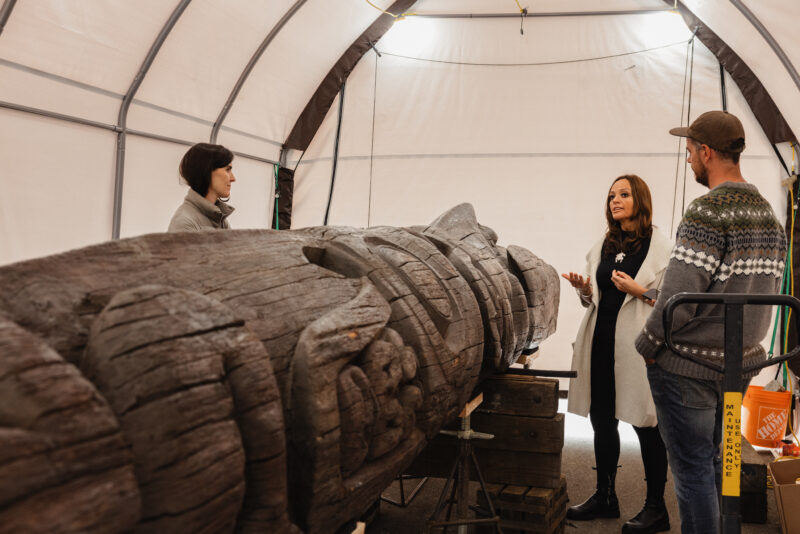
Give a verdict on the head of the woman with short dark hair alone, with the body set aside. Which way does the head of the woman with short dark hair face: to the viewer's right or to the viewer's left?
to the viewer's right

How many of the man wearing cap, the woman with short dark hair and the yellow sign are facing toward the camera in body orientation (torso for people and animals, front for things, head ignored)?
1

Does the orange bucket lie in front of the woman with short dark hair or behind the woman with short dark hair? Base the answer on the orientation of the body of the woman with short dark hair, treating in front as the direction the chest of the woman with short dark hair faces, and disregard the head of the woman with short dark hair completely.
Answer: in front

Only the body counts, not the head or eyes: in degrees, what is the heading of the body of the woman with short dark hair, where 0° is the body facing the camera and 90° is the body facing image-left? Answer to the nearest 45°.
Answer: approximately 270°

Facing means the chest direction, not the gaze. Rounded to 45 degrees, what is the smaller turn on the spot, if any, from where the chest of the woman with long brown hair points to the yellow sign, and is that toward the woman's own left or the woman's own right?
approximately 45° to the woman's own left

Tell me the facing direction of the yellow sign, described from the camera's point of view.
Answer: facing the viewer

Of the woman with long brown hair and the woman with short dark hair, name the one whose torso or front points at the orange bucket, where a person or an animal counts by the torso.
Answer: the woman with short dark hair

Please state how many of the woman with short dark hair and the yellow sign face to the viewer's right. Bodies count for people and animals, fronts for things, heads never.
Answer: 1

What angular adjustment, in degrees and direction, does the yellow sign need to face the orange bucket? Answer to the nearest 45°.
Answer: approximately 180°

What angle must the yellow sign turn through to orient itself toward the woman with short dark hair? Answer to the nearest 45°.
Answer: approximately 90° to its right

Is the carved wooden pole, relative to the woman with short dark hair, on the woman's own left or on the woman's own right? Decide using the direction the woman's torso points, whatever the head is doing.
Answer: on the woman's own right

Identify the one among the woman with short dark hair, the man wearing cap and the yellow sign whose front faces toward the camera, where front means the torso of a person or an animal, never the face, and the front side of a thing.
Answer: the yellow sign

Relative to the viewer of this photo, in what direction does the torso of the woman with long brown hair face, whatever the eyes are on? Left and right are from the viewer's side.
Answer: facing the viewer and to the left of the viewer
